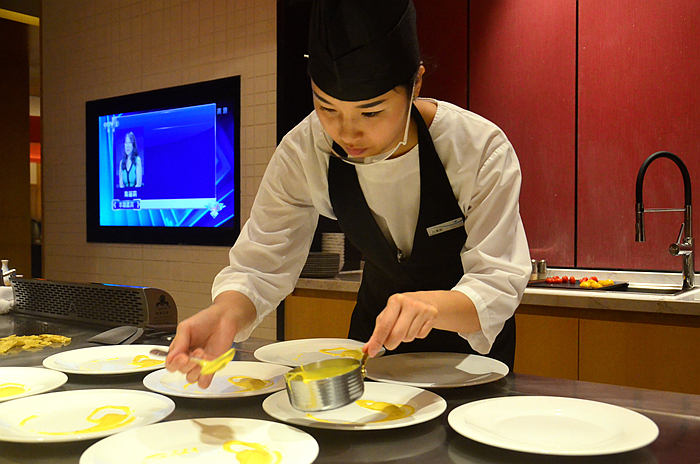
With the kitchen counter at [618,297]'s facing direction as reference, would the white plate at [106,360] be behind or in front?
in front

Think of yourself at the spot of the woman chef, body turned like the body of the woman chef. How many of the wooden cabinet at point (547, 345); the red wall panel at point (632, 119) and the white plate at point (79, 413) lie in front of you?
1

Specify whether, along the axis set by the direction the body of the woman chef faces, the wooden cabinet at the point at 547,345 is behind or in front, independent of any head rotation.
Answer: behind

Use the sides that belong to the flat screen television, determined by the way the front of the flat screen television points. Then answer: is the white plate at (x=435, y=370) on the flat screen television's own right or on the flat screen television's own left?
on the flat screen television's own left

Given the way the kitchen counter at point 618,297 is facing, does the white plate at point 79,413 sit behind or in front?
in front

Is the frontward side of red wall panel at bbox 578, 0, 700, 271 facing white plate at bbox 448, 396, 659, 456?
yes

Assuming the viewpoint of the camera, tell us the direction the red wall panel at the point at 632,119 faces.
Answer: facing the viewer

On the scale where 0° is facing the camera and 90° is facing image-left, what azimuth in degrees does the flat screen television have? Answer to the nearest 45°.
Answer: approximately 45°

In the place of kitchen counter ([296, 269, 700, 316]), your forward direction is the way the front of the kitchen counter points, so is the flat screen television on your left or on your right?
on your right

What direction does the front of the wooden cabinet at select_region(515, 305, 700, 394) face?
toward the camera
